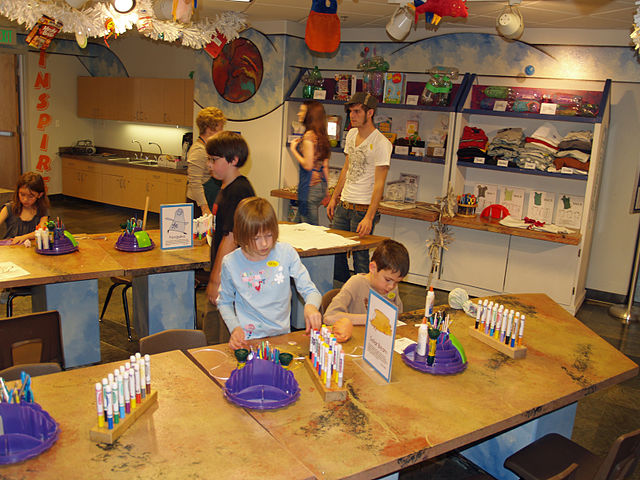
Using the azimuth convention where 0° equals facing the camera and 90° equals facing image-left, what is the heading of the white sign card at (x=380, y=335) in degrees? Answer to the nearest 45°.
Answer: approximately 45°

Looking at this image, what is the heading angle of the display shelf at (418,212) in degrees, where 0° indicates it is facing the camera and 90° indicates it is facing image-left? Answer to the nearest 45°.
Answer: approximately 45°

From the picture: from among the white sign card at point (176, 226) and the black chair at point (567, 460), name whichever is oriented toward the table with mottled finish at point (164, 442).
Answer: the white sign card

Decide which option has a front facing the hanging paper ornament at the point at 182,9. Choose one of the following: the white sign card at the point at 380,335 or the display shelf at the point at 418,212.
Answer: the display shelf

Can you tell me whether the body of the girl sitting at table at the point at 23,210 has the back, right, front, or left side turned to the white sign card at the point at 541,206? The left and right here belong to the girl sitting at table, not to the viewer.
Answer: left

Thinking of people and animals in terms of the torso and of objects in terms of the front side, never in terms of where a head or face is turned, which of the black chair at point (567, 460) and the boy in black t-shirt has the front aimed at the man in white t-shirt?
the black chair

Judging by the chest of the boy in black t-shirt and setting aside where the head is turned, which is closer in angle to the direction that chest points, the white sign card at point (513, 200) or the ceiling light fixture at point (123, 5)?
the ceiling light fixture
